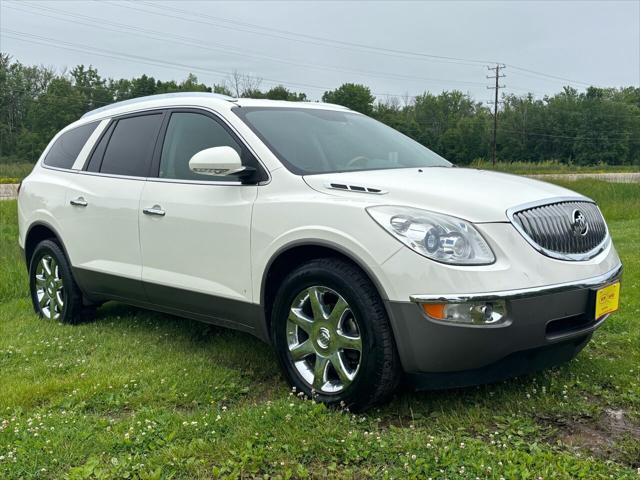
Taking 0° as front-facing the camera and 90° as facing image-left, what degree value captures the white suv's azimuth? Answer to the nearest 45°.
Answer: approximately 315°
